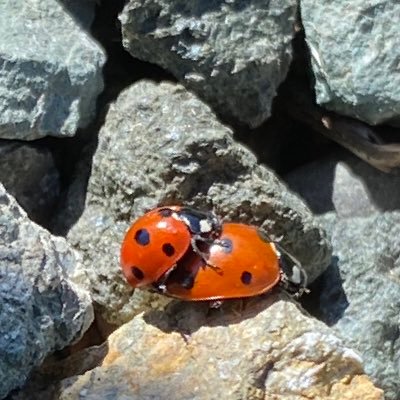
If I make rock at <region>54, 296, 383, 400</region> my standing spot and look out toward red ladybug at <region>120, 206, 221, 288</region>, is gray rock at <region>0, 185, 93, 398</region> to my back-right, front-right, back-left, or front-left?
front-left

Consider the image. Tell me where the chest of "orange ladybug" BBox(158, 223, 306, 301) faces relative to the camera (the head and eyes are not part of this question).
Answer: to the viewer's right

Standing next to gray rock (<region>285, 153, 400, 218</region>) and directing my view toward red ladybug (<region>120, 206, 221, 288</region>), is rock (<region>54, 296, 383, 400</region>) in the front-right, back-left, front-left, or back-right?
front-left

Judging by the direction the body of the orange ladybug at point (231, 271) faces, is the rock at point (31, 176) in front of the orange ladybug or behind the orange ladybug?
behind

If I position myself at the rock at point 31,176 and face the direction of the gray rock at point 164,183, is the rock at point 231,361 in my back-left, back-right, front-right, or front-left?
front-right

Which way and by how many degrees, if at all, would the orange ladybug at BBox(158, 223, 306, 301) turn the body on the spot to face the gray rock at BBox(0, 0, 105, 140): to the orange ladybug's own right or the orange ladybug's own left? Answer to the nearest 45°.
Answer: approximately 135° to the orange ladybug's own left

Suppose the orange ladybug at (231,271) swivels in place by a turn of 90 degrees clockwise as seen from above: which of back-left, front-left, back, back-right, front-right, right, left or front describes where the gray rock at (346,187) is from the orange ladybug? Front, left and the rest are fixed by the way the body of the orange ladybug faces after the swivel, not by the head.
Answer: back-left
